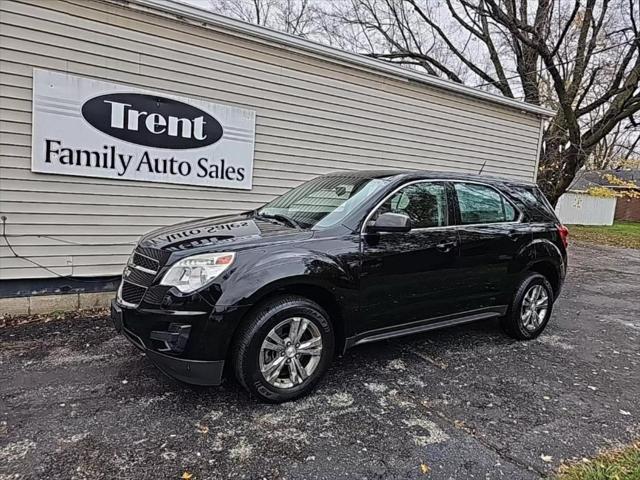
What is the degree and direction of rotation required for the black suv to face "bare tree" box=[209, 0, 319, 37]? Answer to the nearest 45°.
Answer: approximately 135° to its right

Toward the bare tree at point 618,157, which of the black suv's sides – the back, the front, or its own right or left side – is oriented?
back

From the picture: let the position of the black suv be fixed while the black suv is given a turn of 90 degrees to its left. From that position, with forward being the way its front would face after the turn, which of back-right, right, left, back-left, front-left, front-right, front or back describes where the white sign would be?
back

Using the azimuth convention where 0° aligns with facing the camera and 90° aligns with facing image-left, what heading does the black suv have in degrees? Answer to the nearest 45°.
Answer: approximately 45°

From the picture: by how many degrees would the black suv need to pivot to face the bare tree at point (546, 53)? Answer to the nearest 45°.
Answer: approximately 180°

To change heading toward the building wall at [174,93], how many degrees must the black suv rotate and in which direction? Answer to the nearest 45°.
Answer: approximately 90° to its right
